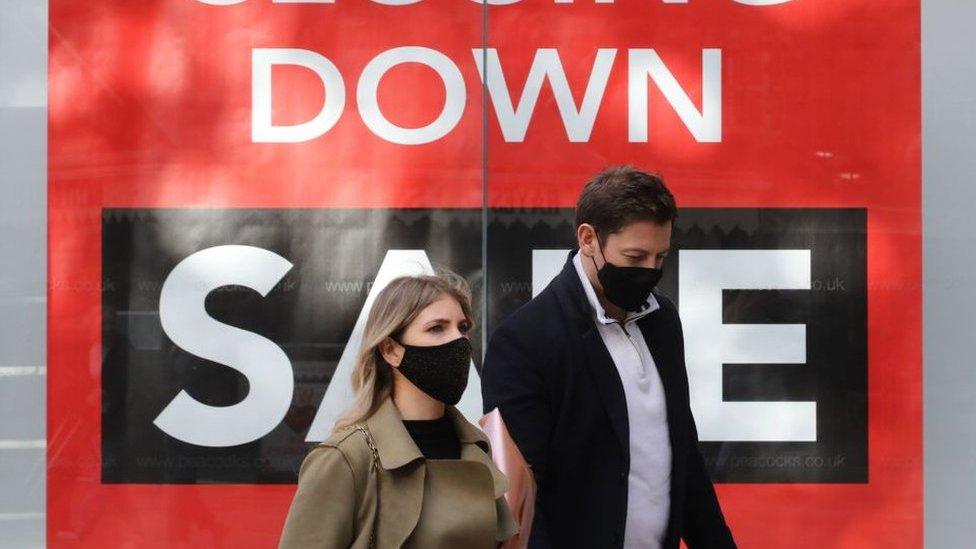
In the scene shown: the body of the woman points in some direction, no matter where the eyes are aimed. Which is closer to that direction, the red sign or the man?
the man

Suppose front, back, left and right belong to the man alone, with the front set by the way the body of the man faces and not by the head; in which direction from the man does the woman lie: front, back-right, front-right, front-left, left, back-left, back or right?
right

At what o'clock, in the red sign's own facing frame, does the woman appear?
The woman is roughly at 12 o'clock from the red sign.

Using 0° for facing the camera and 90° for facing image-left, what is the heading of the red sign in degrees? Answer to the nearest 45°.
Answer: approximately 0°

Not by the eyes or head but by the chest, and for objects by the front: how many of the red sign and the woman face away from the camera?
0

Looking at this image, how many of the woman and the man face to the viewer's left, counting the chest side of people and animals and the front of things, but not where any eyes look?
0
